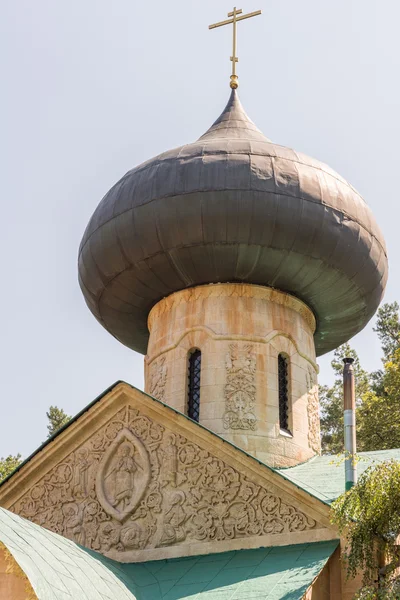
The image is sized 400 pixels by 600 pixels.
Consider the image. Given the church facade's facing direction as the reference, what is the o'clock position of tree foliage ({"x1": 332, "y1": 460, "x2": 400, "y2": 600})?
The tree foliage is roughly at 10 o'clock from the church facade.

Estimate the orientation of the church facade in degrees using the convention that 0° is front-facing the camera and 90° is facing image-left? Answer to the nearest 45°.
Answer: approximately 45°

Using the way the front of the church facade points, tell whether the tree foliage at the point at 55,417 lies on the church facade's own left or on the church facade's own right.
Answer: on the church facade's own right

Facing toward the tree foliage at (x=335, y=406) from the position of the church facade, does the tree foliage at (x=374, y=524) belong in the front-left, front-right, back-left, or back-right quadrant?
back-right

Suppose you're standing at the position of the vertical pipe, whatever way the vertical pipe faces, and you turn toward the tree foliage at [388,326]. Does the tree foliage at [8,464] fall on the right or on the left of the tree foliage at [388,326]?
left

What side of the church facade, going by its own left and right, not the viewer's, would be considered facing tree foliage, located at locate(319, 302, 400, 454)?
back

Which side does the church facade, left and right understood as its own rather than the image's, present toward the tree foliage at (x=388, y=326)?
back

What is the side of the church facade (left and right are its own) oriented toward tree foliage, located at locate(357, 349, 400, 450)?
back

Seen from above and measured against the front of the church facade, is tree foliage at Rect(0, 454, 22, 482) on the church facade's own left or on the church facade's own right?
on the church facade's own right
